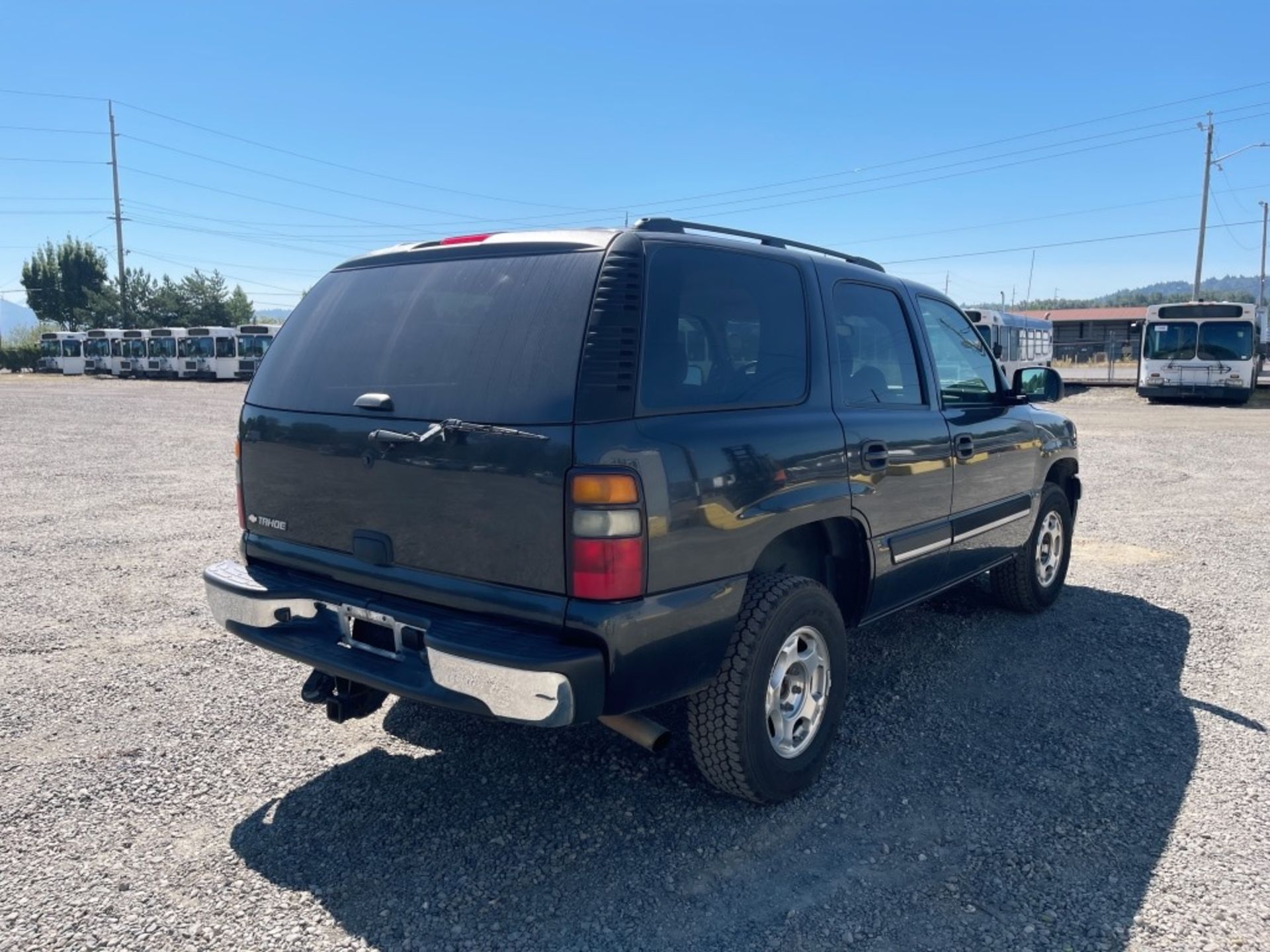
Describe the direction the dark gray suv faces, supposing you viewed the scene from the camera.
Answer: facing away from the viewer and to the right of the viewer

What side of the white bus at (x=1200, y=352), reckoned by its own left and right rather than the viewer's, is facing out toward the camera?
front

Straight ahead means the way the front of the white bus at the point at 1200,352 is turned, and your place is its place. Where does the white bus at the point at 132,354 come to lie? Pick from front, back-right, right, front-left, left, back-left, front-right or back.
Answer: right

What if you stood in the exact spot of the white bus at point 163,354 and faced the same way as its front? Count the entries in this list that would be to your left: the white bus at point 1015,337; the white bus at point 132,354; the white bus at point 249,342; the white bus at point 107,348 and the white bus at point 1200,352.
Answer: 3

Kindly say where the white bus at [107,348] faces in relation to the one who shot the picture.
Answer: facing the viewer and to the left of the viewer

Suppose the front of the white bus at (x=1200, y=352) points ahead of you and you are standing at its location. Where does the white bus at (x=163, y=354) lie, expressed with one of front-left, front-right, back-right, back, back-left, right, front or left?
right

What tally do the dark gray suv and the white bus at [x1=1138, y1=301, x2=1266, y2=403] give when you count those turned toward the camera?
1

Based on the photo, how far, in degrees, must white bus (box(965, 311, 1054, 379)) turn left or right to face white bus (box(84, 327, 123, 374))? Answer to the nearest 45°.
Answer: approximately 45° to its right

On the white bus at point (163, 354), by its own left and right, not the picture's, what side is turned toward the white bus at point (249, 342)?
left

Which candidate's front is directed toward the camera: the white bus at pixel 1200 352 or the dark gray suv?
the white bus

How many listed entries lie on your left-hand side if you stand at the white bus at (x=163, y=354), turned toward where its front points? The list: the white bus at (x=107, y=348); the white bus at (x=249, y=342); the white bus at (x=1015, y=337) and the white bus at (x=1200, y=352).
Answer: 3
